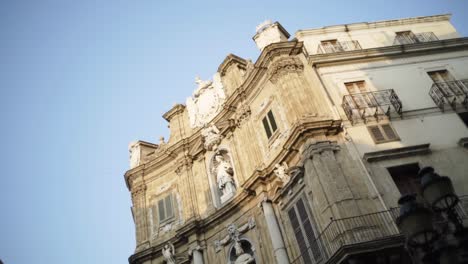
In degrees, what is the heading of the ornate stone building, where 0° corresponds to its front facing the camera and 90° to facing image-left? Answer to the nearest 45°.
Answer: approximately 45°

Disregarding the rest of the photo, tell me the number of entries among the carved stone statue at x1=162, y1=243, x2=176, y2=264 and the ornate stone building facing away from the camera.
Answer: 0

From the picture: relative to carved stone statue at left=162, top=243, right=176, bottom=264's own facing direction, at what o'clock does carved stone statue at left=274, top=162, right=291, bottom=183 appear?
carved stone statue at left=274, top=162, right=291, bottom=183 is roughly at 9 o'clock from carved stone statue at left=162, top=243, right=176, bottom=264.

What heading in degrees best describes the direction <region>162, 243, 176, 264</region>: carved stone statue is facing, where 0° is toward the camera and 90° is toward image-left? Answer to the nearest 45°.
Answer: approximately 45°
